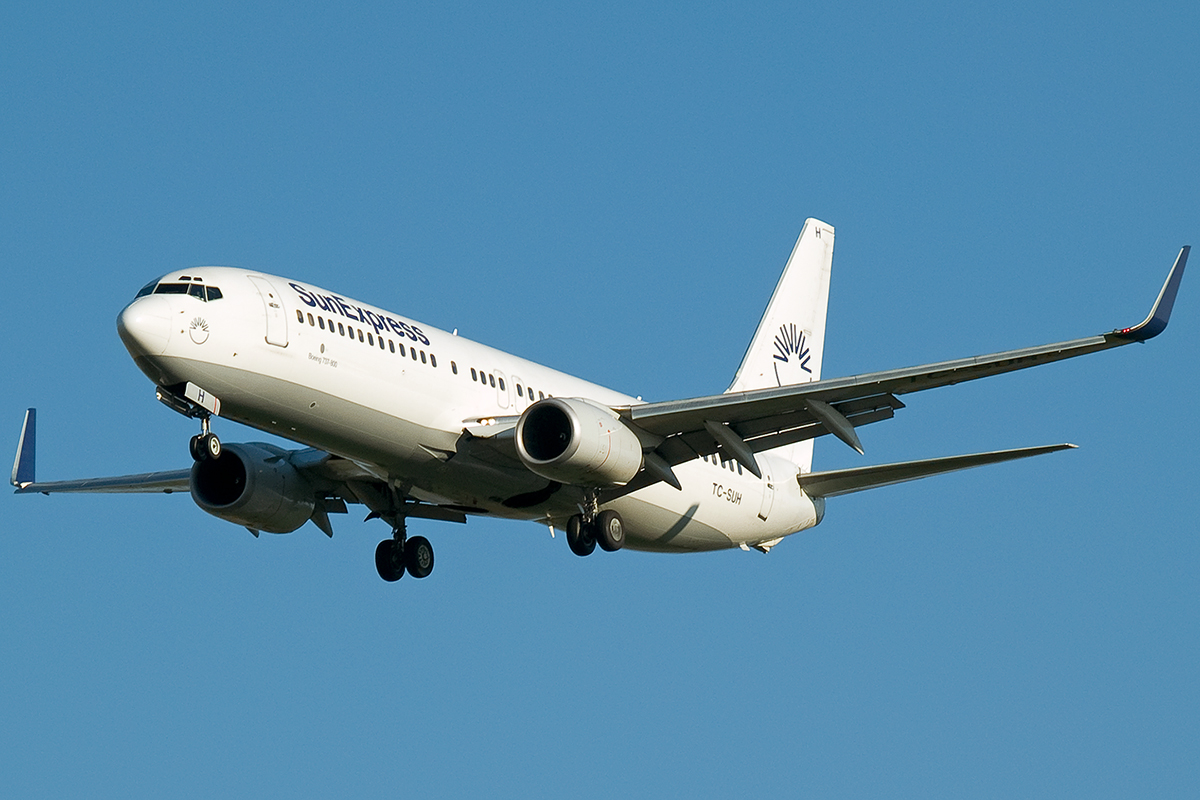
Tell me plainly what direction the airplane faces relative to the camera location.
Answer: facing the viewer and to the left of the viewer
